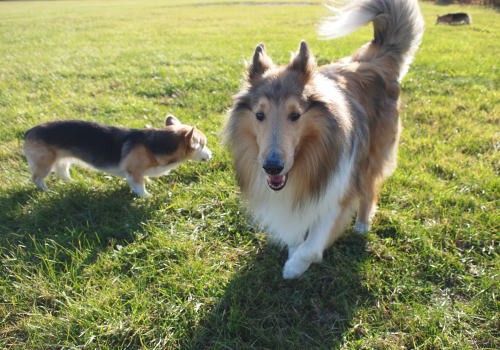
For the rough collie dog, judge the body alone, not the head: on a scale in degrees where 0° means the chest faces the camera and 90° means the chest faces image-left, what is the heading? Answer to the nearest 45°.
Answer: approximately 45°

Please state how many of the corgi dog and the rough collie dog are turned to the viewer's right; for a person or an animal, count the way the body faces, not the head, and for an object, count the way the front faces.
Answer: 1

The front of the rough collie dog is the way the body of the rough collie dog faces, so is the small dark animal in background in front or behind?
behind

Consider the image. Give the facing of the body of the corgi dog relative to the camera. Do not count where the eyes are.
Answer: to the viewer's right

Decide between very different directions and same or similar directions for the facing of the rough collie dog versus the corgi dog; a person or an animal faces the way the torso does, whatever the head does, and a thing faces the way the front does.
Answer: very different directions

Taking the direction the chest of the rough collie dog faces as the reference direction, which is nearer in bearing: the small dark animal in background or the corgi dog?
the corgi dog

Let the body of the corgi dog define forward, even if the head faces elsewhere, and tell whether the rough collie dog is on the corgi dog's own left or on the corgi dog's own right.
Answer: on the corgi dog's own right

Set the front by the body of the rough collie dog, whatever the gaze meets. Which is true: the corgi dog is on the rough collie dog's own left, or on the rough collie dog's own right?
on the rough collie dog's own right
